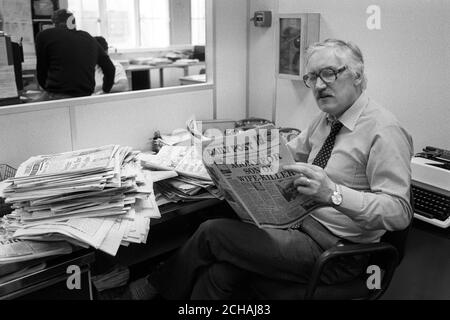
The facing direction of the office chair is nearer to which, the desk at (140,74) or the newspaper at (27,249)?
the newspaper

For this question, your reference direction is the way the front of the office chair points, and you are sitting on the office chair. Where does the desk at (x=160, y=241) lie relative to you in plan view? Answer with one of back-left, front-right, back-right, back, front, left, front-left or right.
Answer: front-right

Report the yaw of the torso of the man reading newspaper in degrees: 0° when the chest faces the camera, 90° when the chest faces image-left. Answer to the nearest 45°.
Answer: approximately 45°

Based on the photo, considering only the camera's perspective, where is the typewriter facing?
facing the viewer and to the left of the viewer

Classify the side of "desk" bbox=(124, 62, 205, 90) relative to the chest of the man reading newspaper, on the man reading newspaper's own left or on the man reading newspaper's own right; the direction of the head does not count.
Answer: on the man reading newspaper's own right

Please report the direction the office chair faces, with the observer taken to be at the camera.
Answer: facing to the left of the viewer

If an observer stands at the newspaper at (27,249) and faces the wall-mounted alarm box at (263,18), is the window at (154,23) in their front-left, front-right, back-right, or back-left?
front-left

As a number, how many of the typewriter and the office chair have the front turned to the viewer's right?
0

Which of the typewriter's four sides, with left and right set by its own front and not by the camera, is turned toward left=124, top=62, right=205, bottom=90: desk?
right

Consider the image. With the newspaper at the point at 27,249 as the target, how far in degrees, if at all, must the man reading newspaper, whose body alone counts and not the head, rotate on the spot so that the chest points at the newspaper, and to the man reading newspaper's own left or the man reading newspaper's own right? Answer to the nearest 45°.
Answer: approximately 45° to the man reading newspaper's own right

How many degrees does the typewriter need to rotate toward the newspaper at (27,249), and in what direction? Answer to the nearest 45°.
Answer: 0° — it already faces it

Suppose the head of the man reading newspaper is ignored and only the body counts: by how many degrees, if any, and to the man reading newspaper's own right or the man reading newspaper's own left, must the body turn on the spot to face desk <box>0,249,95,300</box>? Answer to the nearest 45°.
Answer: approximately 45° to the man reading newspaper's own right

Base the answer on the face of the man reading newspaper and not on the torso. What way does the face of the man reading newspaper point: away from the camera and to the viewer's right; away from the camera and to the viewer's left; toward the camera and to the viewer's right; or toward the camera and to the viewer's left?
toward the camera and to the viewer's left

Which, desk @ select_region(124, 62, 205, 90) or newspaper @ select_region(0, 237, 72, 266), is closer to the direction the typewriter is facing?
the newspaper
